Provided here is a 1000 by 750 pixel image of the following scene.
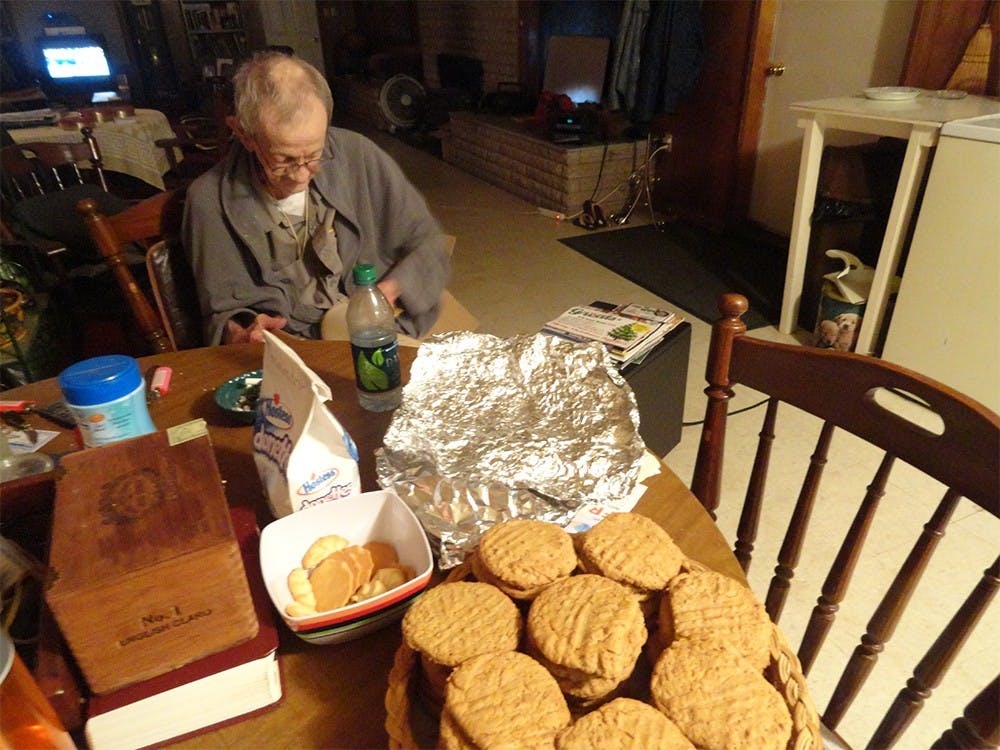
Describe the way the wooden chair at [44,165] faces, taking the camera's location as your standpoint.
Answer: facing away from the viewer

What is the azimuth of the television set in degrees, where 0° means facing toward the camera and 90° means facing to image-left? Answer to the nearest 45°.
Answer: approximately 0°

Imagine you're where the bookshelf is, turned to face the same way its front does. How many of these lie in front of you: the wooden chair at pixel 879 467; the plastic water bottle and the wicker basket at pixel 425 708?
3

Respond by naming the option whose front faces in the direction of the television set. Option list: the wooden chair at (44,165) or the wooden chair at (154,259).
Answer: the wooden chair at (44,165)

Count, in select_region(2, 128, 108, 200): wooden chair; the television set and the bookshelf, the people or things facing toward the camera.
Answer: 2

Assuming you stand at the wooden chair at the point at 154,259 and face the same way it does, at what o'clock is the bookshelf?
The bookshelf is roughly at 8 o'clock from the wooden chair.

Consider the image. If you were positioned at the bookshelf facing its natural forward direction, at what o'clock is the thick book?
The thick book is roughly at 12 o'clock from the bookshelf.
